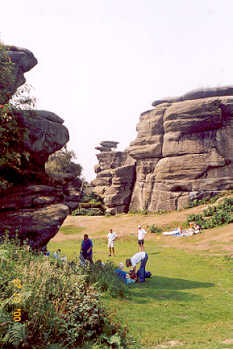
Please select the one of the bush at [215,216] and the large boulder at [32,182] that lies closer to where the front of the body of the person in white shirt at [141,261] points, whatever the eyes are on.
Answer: the large boulder

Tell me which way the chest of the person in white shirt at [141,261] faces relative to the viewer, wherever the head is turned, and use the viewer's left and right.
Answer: facing to the left of the viewer

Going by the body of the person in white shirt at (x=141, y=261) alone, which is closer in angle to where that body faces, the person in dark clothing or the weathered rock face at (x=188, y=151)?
the person in dark clothing

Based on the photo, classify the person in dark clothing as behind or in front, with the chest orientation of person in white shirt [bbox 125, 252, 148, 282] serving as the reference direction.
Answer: in front

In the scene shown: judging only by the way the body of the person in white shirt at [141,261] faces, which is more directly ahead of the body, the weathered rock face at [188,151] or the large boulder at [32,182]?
the large boulder

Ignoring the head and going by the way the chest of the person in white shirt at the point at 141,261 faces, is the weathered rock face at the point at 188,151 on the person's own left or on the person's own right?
on the person's own right

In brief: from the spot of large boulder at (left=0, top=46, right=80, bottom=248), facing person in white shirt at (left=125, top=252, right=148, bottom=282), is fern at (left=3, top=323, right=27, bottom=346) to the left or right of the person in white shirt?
right

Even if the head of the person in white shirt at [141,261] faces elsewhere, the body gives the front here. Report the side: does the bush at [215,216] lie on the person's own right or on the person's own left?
on the person's own right

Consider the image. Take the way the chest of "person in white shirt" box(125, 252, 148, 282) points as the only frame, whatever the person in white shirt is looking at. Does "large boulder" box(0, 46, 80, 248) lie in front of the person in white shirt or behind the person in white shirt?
in front

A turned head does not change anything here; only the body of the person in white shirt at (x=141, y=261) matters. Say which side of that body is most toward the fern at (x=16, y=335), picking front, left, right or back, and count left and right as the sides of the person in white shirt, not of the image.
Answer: left

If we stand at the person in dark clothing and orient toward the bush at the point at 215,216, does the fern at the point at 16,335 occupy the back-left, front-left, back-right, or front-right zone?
back-right
